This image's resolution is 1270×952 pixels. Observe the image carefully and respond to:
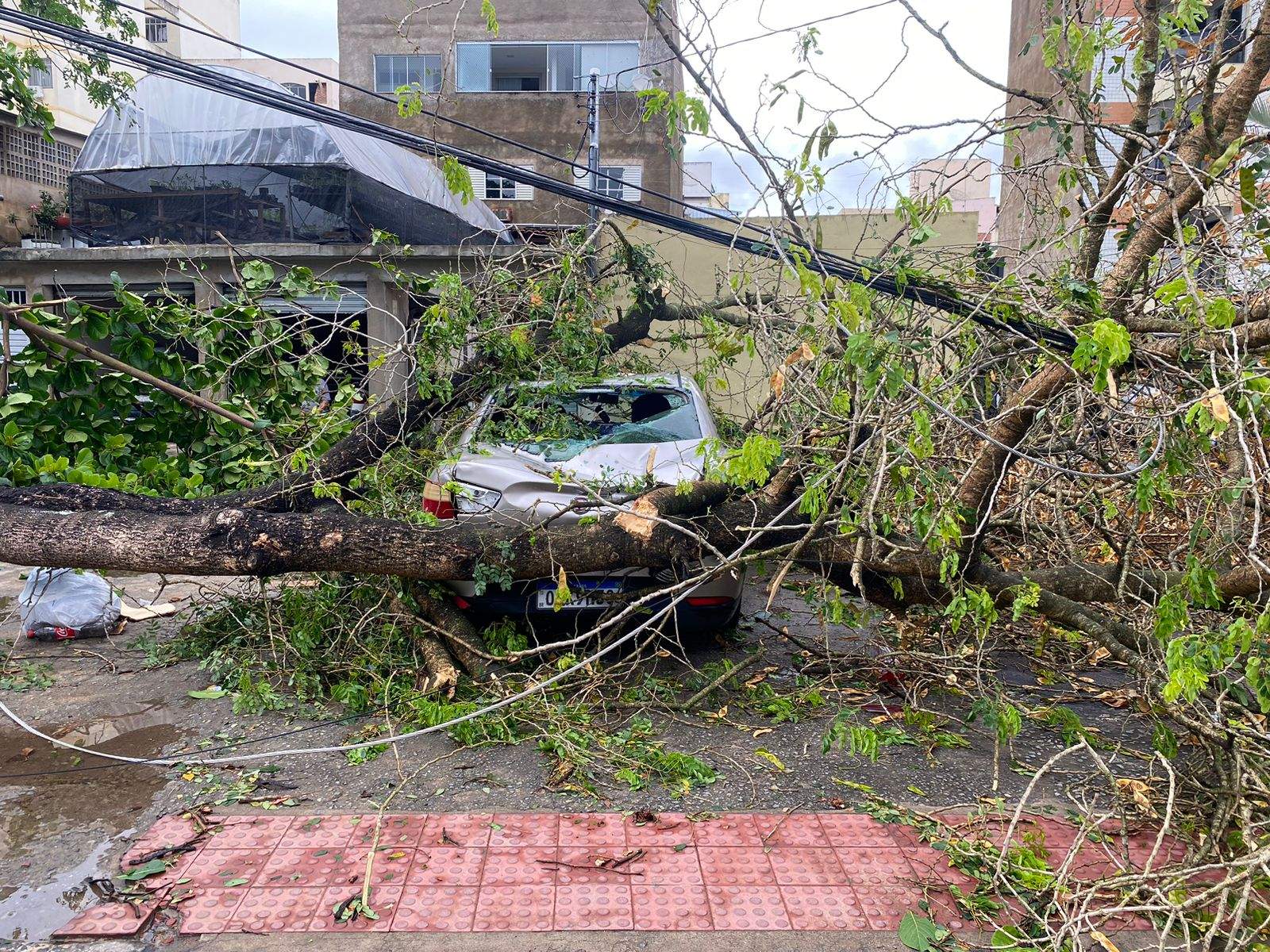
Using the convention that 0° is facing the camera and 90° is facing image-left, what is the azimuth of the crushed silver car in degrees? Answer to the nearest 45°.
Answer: approximately 180°

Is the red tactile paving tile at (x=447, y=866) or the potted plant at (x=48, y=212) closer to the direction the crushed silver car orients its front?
the potted plant

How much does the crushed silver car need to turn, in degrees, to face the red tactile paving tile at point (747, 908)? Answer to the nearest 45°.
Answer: approximately 180°

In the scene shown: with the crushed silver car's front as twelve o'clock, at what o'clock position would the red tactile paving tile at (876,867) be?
The red tactile paving tile is roughly at 5 o'clock from the crushed silver car.

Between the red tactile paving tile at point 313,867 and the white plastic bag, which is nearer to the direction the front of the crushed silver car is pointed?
the white plastic bag

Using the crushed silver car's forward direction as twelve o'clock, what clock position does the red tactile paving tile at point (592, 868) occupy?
The red tactile paving tile is roughly at 6 o'clock from the crushed silver car.

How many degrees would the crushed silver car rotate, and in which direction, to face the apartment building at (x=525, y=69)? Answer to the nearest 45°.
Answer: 0° — it already faces it

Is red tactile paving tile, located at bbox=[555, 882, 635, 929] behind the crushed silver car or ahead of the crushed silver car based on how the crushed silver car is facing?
behind

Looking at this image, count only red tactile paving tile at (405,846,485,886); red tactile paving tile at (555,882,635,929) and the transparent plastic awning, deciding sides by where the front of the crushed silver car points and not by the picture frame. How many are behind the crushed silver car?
2

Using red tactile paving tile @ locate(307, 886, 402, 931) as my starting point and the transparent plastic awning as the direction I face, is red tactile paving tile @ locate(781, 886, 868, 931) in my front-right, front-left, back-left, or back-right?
back-right
